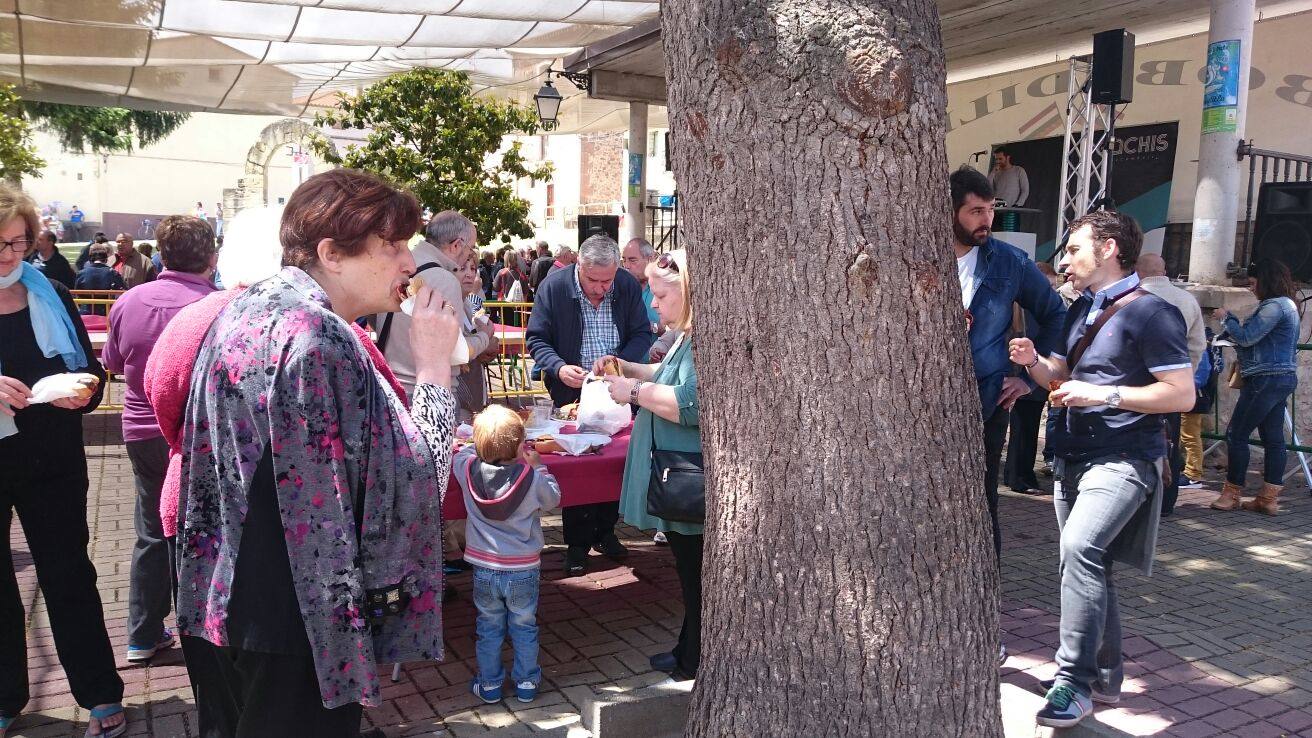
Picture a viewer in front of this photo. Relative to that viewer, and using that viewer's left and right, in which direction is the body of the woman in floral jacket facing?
facing to the right of the viewer

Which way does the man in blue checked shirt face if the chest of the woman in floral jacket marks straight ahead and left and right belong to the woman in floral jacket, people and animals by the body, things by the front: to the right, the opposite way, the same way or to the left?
to the right

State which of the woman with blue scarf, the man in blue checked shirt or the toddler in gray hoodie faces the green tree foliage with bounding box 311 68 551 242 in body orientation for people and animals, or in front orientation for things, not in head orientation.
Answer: the toddler in gray hoodie

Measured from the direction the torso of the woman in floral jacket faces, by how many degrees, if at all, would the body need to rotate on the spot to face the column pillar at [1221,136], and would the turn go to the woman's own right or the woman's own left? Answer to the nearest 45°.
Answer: approximately 45° to the woman's own left

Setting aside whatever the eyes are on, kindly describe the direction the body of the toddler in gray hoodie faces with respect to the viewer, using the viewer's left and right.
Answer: facing away from the viewer

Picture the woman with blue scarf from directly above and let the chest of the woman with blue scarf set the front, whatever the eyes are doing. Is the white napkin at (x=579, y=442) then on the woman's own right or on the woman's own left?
on the woman's own left

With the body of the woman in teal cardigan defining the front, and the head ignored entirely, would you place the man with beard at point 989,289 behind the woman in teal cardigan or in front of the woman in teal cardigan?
behind

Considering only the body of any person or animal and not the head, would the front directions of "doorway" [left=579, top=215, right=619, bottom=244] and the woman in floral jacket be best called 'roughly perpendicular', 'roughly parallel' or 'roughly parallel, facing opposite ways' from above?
roughly perpendicular

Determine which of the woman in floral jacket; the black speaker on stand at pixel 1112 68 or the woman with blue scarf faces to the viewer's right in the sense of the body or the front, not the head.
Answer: the woman in floral jacket

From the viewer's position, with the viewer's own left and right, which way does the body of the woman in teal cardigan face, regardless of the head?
facing to the left of the viewer
